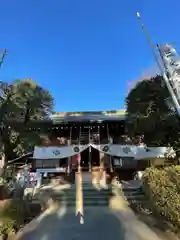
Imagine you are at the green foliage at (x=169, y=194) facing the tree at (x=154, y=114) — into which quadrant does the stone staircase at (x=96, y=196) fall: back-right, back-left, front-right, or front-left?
front-left

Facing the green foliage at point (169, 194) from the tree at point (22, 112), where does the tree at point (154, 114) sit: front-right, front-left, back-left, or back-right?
front-left

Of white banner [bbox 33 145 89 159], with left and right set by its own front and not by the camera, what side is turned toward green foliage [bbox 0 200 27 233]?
front

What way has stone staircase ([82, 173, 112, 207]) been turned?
toward the camera

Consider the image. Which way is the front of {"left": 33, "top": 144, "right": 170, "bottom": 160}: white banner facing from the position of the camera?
facing the viewer

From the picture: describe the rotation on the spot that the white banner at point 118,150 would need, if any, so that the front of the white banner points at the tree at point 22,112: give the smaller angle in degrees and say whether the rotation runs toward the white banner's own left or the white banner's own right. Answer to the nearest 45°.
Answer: approximately 45° to the white banner's own right

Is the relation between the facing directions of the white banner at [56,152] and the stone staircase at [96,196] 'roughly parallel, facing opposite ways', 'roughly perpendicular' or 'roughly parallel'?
roughly parallel

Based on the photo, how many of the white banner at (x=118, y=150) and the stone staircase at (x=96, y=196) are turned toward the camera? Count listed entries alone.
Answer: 2

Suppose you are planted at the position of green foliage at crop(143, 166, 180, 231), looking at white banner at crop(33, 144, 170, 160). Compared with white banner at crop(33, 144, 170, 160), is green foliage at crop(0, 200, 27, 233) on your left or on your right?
left

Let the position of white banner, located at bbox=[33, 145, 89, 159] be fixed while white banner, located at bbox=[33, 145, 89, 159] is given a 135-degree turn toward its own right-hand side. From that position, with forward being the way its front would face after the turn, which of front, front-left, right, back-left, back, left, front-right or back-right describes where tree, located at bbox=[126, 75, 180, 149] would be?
back
